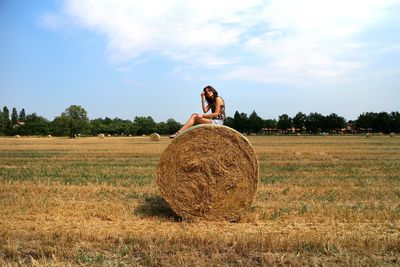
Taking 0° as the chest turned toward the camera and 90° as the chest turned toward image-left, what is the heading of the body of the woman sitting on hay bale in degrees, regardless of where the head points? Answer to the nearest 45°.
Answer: approximately 90°
